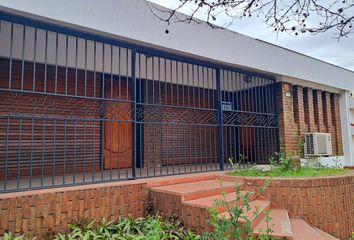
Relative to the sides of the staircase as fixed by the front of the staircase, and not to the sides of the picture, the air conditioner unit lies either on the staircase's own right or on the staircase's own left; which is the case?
on the staircase's own left

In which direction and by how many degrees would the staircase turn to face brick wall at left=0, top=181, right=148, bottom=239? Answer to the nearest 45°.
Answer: approximately 90° to its right

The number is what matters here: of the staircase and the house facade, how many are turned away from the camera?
0

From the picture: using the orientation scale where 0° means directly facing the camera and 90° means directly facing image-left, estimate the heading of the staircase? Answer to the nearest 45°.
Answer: approximately 315°

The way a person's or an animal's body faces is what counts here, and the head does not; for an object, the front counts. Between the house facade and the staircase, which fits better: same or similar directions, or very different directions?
same or similar directions

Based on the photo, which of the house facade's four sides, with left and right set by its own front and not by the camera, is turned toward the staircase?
front

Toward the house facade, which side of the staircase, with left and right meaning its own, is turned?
back

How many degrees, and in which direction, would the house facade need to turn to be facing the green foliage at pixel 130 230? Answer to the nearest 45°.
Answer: approximately 45° to its right
